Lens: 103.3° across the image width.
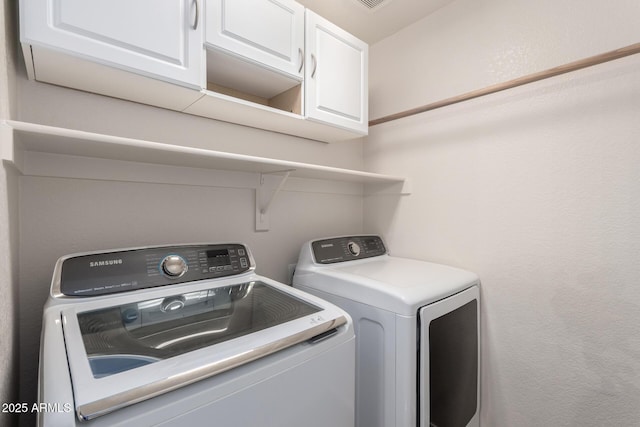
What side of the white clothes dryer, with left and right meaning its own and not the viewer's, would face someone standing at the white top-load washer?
right

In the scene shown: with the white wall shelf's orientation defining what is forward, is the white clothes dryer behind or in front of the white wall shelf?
in front

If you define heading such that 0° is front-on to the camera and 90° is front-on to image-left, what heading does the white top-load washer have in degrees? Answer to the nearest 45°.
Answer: approximately 315°

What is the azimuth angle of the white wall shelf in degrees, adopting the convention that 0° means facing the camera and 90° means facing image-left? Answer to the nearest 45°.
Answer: approximately 315°
